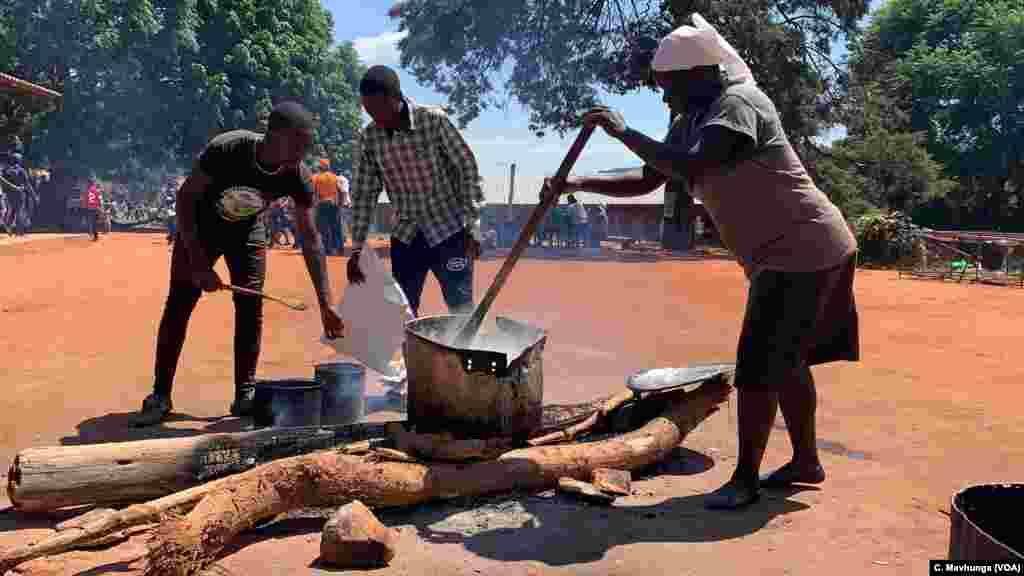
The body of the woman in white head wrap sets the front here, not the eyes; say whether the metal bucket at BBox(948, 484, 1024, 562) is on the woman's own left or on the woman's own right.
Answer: on the woman's own left

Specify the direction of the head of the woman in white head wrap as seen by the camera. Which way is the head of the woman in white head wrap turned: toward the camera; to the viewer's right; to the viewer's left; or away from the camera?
to the viewer's left

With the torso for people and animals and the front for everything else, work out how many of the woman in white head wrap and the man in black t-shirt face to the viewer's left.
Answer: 1

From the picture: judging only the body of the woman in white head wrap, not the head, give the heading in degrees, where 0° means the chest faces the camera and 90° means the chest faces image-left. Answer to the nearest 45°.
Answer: approximately 90°

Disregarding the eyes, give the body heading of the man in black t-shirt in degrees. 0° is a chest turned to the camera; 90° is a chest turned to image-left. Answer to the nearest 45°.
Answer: approximately 315°

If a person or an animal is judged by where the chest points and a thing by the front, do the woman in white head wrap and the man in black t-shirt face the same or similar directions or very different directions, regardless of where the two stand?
very different directions

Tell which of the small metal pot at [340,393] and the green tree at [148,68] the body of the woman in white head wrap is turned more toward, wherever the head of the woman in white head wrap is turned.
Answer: the small metal pot

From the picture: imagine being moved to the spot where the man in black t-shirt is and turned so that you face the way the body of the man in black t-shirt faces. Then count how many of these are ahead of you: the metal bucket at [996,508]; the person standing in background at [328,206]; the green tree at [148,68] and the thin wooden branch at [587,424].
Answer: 2

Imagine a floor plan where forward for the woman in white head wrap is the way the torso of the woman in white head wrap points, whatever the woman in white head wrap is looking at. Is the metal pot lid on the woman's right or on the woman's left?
on the woman's right

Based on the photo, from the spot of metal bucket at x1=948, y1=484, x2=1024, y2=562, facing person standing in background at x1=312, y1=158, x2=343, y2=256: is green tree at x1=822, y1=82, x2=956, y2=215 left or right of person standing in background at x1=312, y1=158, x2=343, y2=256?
right

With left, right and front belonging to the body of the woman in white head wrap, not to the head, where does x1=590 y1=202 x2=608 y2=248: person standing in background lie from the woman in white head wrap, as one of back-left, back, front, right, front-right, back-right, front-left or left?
right

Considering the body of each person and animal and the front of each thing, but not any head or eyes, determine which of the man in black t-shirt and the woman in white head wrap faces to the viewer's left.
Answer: the woman in white head wrap

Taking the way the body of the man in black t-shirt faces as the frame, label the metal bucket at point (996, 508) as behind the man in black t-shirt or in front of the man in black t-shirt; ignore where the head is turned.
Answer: in front

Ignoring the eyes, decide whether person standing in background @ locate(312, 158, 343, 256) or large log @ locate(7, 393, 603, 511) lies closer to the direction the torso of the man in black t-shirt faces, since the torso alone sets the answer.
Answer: the large log

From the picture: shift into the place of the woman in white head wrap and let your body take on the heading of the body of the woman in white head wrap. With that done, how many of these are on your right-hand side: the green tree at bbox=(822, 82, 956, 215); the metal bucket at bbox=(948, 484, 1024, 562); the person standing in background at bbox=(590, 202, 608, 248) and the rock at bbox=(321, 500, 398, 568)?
2
